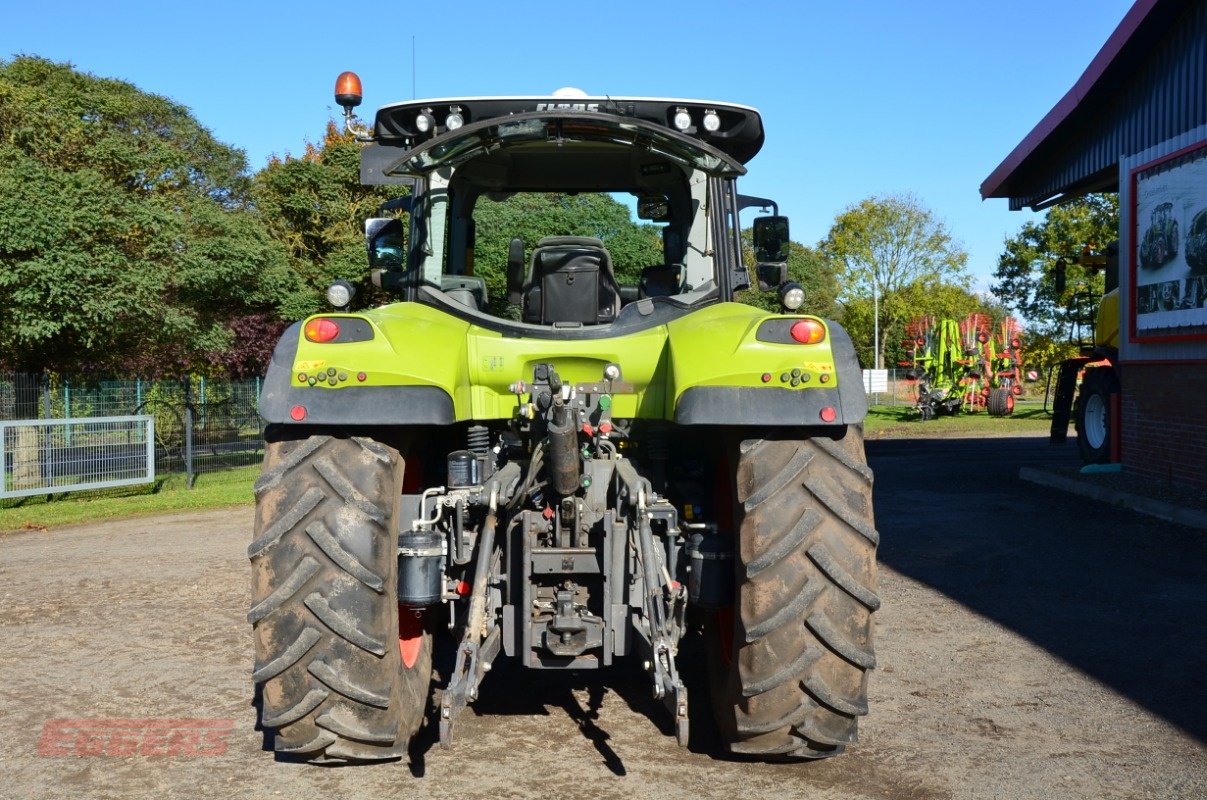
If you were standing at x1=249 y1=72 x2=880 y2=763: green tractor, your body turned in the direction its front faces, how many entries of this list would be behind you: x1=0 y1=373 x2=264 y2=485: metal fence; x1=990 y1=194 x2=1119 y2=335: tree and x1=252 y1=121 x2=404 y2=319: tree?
0

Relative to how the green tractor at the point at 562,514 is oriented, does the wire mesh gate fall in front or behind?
in front

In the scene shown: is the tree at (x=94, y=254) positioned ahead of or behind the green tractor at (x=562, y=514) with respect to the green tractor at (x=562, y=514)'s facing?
ahead

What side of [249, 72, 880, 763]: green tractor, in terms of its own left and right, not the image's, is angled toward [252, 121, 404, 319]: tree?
front

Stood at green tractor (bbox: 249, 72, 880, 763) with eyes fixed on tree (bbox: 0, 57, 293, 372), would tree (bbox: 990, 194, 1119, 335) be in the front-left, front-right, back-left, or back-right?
front-right

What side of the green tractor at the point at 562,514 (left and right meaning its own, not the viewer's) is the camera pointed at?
back

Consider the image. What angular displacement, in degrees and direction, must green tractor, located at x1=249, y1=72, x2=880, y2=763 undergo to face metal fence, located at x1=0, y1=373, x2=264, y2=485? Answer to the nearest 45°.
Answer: approximately 45° to its left

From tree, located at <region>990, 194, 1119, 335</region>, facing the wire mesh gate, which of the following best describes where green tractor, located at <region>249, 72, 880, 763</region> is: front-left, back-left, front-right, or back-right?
front-left
